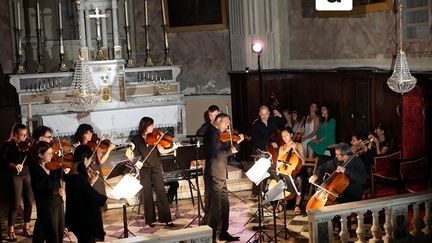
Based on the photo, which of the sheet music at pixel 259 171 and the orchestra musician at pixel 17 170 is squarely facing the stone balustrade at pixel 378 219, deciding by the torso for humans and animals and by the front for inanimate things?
the orchestra musician

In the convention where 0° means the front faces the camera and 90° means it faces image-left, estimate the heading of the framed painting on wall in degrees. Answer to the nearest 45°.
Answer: approximately 0°

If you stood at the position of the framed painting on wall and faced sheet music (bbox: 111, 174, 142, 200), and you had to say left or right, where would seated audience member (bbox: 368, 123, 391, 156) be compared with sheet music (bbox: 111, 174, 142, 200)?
left

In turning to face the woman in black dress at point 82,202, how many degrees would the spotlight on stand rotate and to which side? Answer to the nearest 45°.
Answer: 0° — it already faces them

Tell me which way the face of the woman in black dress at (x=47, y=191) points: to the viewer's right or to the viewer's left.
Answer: to the viewer's right

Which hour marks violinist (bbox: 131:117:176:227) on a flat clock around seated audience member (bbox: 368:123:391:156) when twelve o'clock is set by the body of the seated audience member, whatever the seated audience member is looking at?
The violinist is roughly at 1 o'clock from the seated audience member.

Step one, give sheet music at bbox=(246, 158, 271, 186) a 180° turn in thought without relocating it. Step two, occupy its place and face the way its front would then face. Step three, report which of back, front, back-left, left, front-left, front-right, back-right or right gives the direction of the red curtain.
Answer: front
